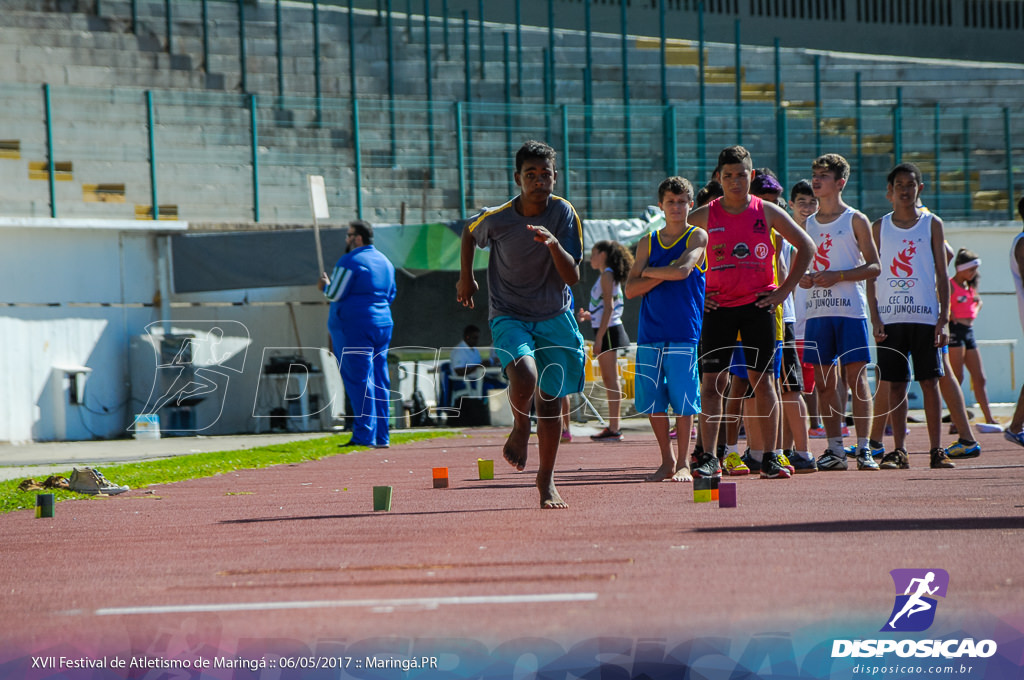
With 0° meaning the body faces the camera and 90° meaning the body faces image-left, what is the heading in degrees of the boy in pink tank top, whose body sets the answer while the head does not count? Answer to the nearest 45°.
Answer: approximately 0°

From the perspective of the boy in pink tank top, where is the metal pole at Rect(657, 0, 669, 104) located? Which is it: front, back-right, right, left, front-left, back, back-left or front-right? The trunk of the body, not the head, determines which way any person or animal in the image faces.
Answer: back

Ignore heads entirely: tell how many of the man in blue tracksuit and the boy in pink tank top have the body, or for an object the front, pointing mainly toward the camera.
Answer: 1

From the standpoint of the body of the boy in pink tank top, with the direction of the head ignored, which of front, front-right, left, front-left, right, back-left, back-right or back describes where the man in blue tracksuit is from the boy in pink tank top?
back-right

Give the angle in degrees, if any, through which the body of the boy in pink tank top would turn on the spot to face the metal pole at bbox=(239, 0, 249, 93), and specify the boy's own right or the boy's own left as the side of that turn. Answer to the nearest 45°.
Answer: approximately 135° to the boy's own right

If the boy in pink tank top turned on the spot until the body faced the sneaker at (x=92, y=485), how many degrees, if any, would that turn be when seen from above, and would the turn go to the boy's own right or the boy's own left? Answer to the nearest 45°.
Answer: approximately 90° to the boy's own right
